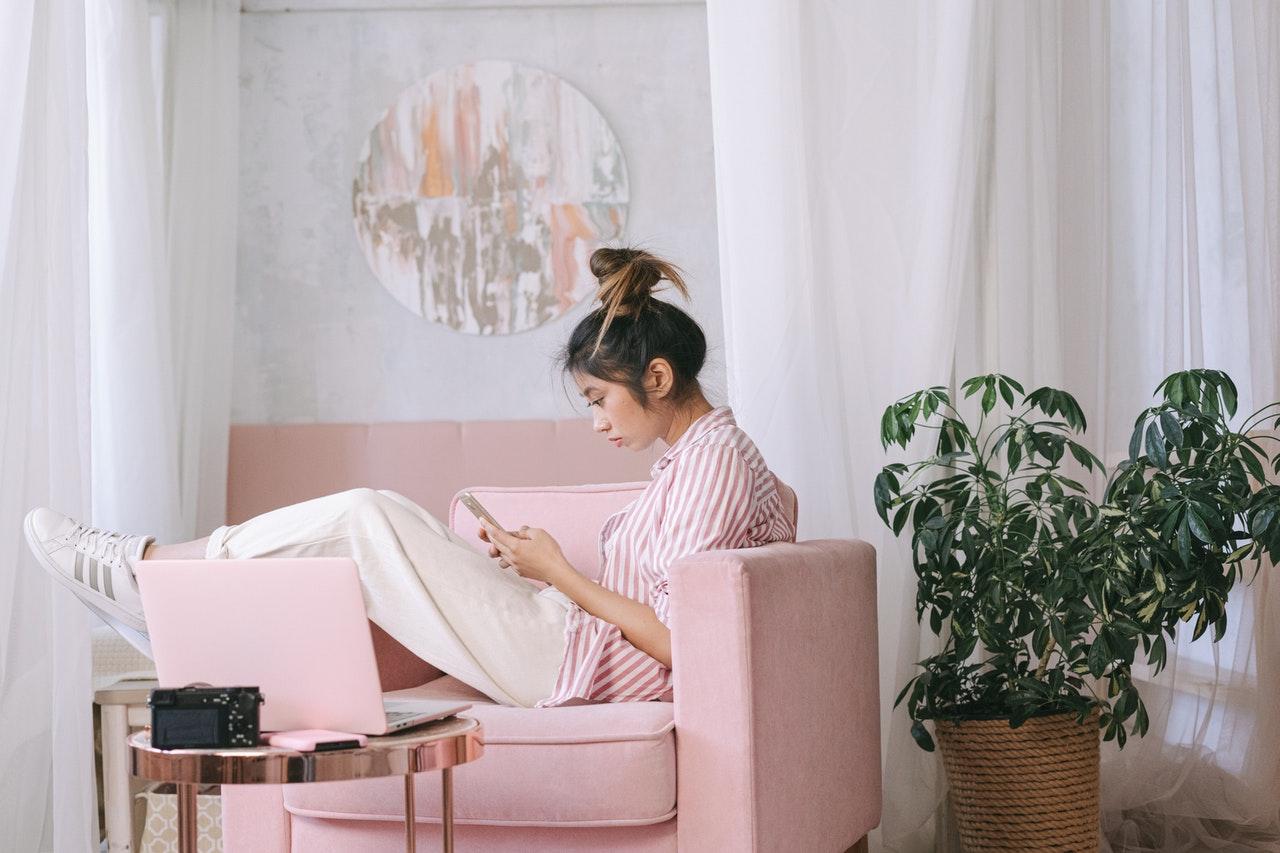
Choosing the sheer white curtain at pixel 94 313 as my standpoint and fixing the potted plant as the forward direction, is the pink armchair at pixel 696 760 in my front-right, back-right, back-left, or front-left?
front-right

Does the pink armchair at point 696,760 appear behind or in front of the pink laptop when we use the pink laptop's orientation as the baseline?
in front

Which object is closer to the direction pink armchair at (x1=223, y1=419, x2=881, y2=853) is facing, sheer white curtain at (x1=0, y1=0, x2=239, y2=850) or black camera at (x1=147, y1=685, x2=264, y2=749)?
the black camera

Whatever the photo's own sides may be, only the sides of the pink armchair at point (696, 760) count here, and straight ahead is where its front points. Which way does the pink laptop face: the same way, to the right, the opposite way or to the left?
the opposite way

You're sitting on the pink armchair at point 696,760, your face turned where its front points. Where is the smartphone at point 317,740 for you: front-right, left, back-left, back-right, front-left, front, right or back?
front

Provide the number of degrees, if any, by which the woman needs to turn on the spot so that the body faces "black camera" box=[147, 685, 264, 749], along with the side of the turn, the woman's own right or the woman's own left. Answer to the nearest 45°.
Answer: approximately 45° to the woman's own left

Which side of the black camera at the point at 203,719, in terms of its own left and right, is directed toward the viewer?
back

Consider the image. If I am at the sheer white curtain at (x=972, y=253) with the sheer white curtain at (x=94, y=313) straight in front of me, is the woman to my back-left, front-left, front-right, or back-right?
front-left

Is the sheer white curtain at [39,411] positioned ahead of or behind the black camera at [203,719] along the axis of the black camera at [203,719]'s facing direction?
ahead

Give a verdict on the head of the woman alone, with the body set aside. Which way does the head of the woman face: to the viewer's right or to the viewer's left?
to the viewer's left

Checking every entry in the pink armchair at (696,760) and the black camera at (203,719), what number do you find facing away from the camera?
1

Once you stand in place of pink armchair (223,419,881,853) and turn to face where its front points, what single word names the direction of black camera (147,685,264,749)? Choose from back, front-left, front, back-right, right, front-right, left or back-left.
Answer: front

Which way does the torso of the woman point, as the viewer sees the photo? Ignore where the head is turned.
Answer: to the viewer's left

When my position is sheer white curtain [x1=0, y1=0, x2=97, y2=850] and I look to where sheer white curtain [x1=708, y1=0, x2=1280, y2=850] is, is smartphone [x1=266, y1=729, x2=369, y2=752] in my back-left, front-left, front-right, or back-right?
front-right

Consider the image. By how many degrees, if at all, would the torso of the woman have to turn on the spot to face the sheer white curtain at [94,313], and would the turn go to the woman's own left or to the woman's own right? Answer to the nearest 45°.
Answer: approximately 45° to the woman's own right

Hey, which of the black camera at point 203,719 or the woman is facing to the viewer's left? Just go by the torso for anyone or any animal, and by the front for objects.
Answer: the woman

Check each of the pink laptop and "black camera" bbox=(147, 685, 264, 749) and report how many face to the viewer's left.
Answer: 0

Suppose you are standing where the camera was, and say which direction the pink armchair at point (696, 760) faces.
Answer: facing the viewer and to the left of the viewer

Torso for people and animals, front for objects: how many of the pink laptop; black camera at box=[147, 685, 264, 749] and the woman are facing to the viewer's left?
1
